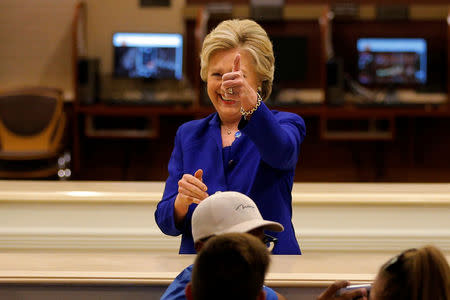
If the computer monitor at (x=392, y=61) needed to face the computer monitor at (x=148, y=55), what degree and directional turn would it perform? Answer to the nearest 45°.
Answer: approximately 90° to its right

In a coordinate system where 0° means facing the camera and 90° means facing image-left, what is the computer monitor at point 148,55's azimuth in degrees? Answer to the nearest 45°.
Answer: approximately 0°

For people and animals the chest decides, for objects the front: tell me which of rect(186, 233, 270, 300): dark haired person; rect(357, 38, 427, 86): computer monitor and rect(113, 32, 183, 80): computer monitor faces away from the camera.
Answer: the dark haired person

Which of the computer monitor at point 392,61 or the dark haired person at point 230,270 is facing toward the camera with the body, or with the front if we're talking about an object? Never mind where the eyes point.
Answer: the computer monitor

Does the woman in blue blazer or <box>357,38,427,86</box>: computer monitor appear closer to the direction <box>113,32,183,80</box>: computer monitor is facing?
the woman in blue blazer

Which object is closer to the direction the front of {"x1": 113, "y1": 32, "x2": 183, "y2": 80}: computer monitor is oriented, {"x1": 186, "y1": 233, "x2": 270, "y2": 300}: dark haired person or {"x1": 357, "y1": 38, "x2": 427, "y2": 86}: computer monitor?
the dark haired person

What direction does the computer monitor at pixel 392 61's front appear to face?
toward the camera

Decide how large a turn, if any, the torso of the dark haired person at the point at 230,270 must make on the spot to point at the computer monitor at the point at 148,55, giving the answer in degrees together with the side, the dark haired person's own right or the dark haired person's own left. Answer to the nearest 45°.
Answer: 0° — they already face it

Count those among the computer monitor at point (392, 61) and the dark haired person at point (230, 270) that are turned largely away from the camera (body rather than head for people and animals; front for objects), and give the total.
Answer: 1

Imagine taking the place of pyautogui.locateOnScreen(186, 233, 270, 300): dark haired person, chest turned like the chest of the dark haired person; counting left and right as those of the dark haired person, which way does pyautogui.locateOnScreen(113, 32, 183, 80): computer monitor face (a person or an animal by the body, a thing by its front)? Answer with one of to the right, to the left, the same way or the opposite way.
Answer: the opposite way

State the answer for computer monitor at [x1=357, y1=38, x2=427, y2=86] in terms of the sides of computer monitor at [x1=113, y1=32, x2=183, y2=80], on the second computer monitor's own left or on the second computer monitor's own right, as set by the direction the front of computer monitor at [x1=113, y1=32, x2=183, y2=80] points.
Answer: on the second computer monitor's own left

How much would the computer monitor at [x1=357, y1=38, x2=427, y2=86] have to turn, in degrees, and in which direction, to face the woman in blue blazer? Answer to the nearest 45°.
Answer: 0° — it already faces them

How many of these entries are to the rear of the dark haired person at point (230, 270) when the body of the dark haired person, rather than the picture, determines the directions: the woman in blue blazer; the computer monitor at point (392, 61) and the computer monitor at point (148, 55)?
0

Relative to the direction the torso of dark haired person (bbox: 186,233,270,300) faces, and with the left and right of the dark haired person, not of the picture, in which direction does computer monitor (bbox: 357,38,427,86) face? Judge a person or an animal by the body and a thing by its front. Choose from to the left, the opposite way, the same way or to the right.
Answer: the opposite way

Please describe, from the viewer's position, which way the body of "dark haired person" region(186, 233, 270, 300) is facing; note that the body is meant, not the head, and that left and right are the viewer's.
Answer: facing away from the viewer

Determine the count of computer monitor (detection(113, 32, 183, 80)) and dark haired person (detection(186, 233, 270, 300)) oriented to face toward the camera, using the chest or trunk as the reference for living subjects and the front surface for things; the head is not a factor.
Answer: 1

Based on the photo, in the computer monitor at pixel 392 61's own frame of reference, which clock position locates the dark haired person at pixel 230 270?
The dark haired person is roughly at 12 o'clock from the computer monitor.

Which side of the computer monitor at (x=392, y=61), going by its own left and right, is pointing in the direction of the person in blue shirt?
front
